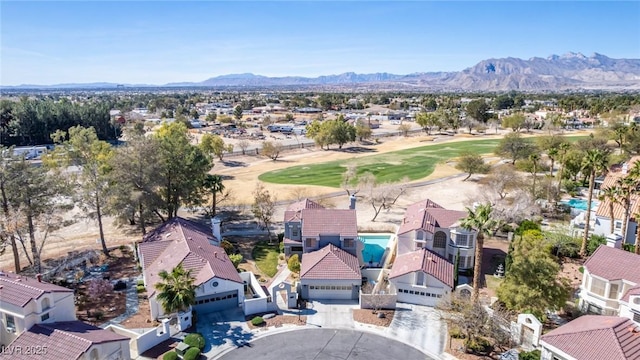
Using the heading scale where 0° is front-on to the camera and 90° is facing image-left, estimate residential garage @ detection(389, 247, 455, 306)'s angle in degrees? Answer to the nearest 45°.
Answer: approximately 0°

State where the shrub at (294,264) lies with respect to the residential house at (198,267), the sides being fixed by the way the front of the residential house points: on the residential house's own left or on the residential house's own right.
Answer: on the residential house's own left

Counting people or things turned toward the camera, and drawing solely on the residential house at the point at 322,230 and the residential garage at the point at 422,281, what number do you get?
2

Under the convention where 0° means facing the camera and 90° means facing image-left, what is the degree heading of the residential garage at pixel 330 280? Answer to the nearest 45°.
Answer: approximately 0°

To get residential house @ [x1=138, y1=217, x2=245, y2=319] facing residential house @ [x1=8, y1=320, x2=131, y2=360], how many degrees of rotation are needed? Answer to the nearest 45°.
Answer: approximately 90° to its right

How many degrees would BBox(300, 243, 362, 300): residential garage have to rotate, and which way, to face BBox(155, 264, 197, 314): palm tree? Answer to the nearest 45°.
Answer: approximately 45° to its right

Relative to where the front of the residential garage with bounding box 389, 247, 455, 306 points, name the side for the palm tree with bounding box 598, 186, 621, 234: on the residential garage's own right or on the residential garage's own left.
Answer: on the residential garage's own left

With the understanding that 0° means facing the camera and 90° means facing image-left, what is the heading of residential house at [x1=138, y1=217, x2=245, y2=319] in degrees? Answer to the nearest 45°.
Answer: approximately 315°

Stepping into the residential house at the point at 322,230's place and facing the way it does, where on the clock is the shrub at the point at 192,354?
The shrub is roughly at 1 o'clock from the residential house.

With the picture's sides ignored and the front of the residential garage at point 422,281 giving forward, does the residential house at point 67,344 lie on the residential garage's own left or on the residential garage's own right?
on the residential garage's own right
